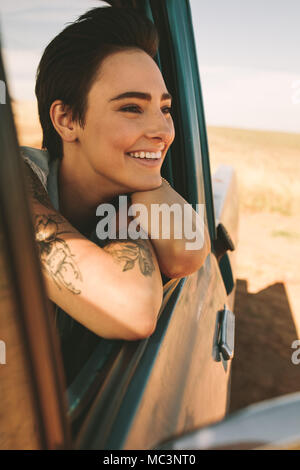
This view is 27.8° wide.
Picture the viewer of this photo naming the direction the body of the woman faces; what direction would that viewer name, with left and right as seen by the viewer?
facing the viewer and to the right of the viewer

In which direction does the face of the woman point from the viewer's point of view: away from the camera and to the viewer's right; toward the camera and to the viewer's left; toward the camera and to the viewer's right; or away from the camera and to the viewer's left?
toward the camera and to the viewer's right
